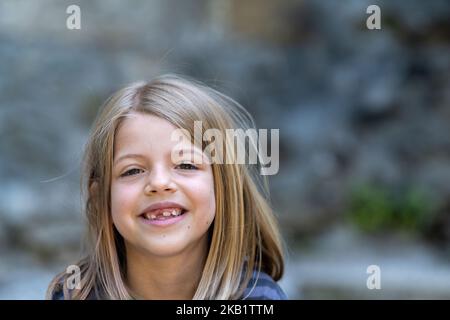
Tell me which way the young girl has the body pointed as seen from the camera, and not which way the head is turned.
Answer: toward the camera
